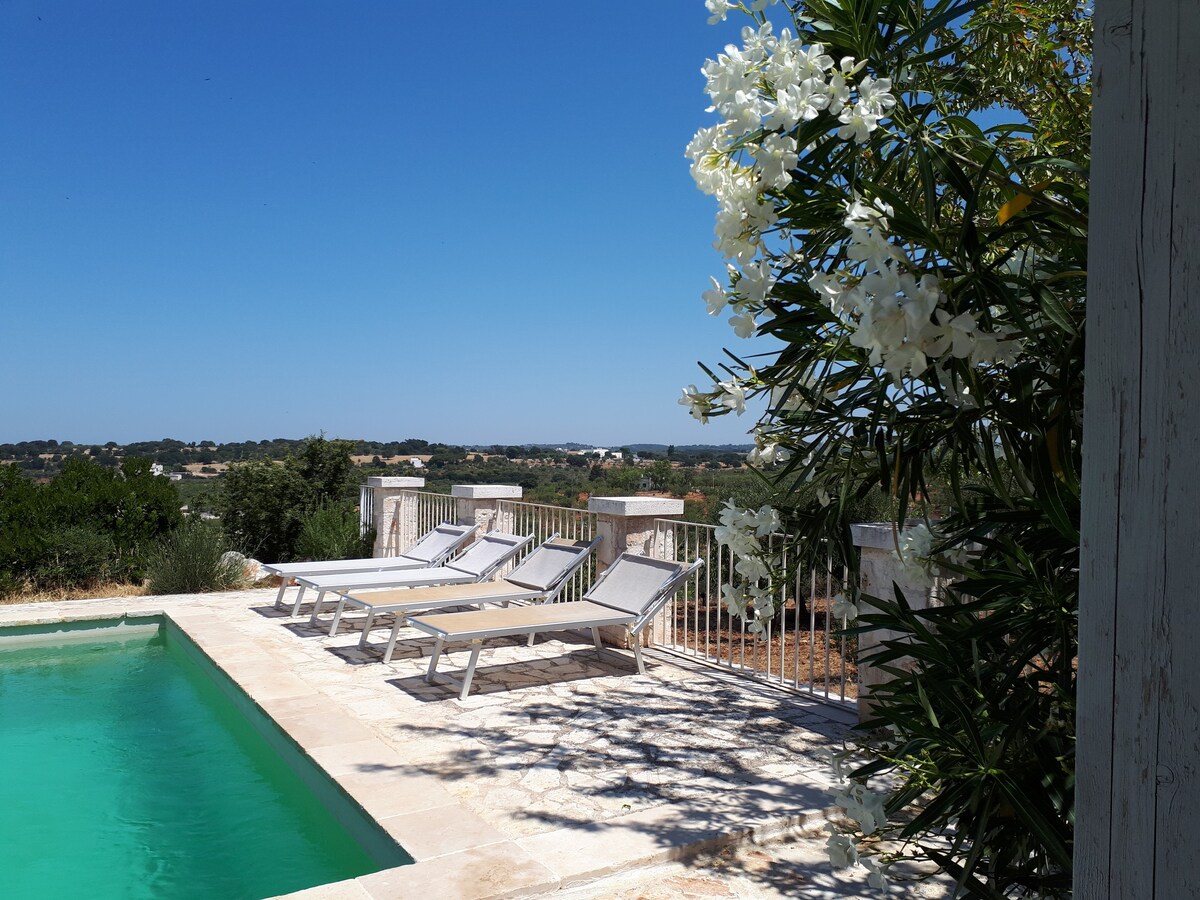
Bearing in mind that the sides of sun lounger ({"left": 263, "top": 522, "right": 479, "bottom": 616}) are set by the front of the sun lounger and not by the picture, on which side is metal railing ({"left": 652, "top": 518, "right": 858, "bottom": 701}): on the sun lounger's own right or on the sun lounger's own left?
on the sun lounger's own left

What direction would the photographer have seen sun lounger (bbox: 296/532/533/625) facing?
facing to the left of the viewer

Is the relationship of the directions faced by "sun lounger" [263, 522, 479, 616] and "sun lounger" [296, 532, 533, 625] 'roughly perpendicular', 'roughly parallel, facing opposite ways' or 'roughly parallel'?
roughly parallel

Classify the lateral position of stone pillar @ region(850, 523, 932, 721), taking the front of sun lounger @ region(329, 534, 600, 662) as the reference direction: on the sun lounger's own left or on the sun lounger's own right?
on the sun lounger's own left

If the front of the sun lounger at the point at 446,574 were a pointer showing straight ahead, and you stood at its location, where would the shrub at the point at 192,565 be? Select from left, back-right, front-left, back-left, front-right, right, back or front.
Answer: front-right

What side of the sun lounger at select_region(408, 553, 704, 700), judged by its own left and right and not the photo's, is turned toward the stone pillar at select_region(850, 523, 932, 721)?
left

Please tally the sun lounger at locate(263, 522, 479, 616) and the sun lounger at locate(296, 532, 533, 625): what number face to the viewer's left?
2

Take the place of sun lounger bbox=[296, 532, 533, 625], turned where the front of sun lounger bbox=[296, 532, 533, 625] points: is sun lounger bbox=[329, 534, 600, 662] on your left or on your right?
on your left

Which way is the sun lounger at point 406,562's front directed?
to the viewer's left

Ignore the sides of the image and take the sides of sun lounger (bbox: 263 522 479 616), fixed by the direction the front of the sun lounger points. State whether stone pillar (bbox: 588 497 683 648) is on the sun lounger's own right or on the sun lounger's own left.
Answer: on the sun lounger's own left

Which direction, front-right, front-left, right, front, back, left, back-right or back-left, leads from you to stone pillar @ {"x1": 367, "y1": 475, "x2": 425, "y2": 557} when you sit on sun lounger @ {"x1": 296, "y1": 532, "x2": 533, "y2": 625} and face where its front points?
right
